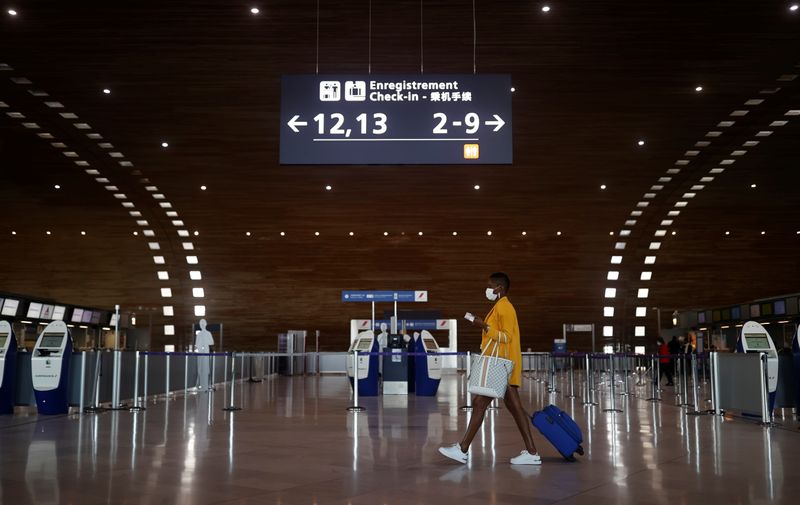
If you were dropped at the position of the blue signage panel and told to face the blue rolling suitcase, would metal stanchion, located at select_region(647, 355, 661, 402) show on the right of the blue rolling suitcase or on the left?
left

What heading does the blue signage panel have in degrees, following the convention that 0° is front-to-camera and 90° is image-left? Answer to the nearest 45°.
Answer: approximately 0°

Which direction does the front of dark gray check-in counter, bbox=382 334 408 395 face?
toward the camera

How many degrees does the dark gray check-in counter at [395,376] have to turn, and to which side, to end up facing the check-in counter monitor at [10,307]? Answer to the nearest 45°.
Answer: approximately 135° to its right

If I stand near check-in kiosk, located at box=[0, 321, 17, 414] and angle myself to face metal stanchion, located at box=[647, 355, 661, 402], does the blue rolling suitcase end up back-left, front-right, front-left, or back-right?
front-right

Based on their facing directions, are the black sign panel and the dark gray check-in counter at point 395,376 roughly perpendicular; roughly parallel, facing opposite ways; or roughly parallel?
roughly parallel

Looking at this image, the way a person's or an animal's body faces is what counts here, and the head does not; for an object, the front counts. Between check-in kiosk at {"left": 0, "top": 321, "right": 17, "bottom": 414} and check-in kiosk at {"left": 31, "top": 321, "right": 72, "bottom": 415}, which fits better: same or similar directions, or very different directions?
same or similar directions

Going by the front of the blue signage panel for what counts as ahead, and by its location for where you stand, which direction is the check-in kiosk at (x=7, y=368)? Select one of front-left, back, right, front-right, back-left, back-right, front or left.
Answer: front-right
